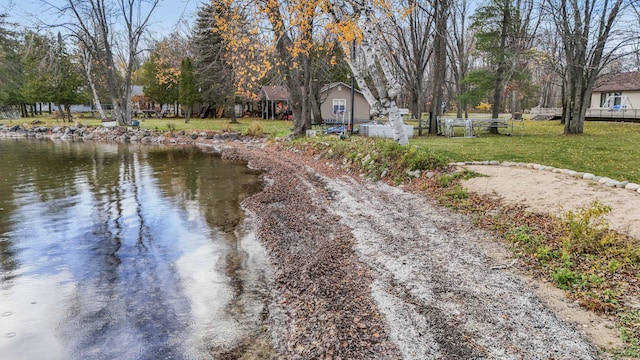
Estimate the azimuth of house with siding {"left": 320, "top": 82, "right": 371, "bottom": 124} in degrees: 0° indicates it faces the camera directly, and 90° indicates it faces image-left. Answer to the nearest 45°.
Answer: approximately 0°

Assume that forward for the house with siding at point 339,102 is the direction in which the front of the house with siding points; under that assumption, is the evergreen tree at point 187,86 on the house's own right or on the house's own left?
on the house's own right

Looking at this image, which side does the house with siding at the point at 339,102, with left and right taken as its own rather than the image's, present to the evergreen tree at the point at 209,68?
right

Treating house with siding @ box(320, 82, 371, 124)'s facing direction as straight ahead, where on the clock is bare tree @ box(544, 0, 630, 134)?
The bare tree is roughly at 11 o'clock from the house with siding.

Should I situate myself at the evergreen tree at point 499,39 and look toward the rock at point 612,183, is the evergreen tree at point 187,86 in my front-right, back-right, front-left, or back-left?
back-right

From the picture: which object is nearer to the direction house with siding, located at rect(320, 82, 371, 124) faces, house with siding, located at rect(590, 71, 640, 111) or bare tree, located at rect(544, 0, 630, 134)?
the bare tree

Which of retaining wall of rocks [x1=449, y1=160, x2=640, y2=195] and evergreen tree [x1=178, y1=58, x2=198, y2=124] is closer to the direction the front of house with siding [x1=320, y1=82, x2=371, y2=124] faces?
the retaining wall of rocks
